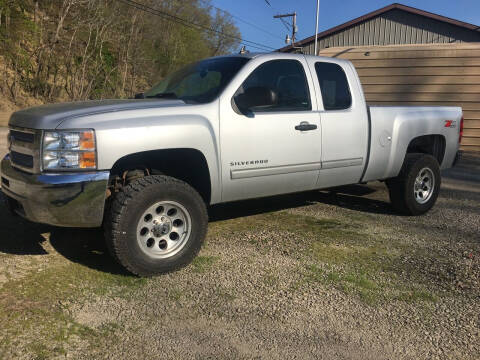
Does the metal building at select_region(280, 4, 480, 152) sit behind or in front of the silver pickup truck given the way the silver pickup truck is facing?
behind

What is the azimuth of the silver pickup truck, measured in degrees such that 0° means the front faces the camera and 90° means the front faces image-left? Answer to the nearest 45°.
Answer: approximately 45°
